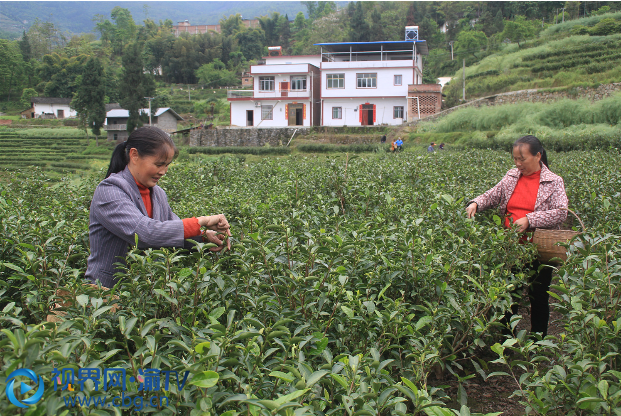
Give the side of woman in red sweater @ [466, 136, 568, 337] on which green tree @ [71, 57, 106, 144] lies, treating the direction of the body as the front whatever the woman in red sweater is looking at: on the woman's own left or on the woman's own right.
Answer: on the woman's own right

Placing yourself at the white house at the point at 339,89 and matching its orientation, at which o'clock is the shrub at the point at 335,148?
The shrub is roughly at 12 o'clock from the white house.

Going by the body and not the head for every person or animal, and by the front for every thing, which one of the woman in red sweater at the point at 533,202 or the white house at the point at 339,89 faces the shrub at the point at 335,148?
the white house

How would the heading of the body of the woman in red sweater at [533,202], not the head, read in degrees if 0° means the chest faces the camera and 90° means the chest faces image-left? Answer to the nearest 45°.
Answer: approximately 45°

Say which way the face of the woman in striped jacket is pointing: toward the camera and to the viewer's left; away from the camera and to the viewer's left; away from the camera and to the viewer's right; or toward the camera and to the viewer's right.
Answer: toward the camera and to the viewer's right

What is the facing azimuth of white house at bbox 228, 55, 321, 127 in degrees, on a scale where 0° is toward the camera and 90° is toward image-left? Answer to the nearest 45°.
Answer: approximately 0°

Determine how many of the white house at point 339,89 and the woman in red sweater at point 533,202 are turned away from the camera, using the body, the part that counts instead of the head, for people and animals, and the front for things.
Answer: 0

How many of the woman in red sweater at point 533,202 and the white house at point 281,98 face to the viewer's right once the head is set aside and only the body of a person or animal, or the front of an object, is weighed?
0

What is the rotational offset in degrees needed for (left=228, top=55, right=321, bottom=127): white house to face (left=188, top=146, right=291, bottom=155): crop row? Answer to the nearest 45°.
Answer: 0° — it already faces it

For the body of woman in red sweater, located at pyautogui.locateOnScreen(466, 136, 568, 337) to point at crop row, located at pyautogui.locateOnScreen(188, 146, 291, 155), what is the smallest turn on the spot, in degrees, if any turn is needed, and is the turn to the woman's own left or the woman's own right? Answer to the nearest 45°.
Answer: approximately 90° to the woman's own right
